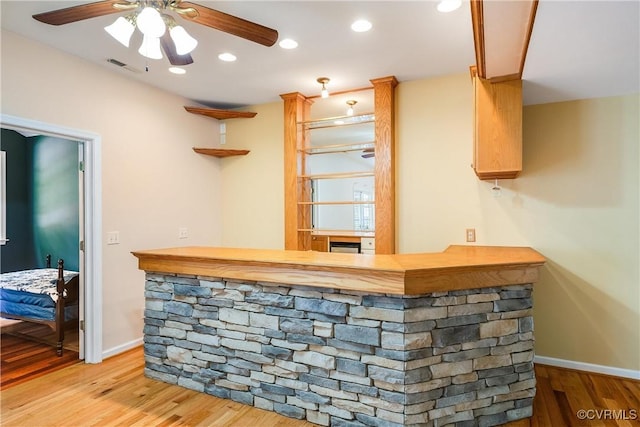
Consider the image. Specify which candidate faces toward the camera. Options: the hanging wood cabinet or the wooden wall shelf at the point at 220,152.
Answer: the wooden wall shelf

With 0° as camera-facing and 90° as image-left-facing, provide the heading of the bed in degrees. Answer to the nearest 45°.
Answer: approximately 315°

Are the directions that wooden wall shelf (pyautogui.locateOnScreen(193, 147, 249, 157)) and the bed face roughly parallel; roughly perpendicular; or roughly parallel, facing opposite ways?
roughly perpendicular

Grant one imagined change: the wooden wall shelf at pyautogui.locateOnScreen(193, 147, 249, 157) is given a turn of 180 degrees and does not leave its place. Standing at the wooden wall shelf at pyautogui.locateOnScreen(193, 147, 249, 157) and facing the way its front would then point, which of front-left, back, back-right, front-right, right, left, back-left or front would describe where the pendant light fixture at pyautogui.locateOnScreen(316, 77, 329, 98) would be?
back-right

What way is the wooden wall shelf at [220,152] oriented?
toward the camera

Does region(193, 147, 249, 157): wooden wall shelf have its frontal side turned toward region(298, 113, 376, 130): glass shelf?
no

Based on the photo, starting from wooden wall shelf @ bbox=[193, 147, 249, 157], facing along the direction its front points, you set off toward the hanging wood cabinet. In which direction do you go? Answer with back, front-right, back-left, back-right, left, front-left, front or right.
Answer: front-left

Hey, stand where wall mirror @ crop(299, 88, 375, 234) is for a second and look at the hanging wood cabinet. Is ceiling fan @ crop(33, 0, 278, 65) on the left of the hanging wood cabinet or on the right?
right

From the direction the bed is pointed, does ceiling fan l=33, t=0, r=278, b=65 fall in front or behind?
in front

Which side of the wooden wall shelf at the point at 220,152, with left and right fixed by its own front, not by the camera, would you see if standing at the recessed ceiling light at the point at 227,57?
front

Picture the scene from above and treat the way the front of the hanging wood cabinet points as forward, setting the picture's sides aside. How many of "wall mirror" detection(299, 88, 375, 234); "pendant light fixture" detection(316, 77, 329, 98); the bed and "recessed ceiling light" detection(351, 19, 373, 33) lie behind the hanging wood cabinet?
0
